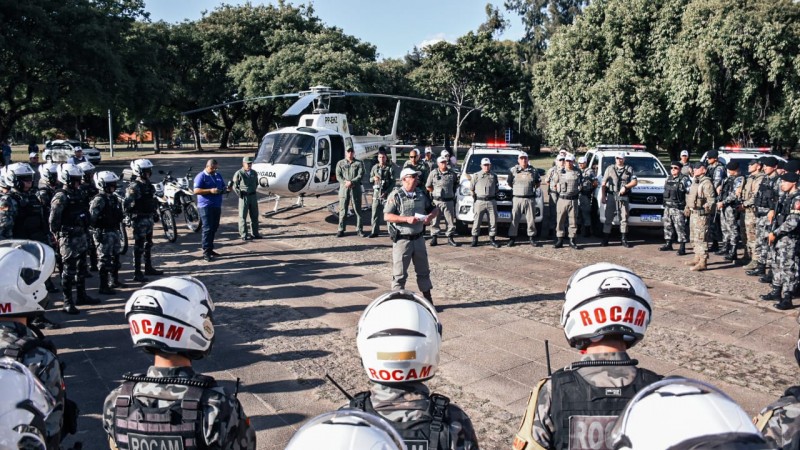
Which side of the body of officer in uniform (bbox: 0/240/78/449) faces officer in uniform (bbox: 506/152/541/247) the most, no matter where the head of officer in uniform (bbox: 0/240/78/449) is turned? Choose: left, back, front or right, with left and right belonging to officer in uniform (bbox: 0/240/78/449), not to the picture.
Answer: front

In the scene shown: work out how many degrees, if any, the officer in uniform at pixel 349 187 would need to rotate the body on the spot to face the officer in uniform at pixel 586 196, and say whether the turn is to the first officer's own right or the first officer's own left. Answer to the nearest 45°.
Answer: approximately 90° to the first officer's own left

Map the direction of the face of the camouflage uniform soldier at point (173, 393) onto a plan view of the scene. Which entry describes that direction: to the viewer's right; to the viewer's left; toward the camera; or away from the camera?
away from the camera

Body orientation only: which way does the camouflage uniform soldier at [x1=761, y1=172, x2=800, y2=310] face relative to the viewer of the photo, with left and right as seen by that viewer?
facing to the left of the viewer

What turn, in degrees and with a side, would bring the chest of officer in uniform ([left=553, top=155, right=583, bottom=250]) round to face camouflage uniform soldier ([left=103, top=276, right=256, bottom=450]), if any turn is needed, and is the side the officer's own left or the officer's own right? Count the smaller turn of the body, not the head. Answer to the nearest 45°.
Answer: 0° — they already face them

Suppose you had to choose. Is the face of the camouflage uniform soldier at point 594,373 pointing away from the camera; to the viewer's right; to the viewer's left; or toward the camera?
away from the camera

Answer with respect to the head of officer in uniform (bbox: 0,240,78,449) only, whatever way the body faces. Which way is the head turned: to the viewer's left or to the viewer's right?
to the viewer's right

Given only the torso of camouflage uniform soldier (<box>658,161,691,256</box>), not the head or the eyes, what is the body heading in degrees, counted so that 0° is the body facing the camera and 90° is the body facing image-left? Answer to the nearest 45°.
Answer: approximately 45°

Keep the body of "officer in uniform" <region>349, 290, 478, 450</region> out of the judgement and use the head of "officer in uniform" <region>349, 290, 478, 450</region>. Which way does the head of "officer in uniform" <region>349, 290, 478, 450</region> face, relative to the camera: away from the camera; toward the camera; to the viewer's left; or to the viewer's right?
away from the camera

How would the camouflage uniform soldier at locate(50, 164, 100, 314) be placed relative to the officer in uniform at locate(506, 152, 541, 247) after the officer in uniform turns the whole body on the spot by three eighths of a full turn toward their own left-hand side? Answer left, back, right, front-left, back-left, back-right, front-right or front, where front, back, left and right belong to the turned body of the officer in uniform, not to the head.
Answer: back

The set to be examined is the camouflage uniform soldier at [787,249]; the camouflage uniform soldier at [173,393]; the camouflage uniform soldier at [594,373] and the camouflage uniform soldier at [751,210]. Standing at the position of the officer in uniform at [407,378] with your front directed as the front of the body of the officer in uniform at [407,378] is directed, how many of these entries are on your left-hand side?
1

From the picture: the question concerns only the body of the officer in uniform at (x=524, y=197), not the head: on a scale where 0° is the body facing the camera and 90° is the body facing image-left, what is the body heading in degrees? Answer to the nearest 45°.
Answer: approximately 0°

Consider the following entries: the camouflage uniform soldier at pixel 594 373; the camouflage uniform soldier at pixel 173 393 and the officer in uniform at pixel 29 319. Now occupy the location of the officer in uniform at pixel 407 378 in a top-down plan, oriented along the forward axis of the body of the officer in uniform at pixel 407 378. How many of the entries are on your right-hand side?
1

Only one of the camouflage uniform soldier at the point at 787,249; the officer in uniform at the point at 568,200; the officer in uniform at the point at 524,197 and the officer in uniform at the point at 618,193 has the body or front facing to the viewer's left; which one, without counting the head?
the camouflage uniform soldier

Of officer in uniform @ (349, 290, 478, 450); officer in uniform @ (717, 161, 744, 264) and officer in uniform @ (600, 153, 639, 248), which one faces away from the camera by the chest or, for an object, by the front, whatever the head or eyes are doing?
officer in uniform @ (349, 290, 478, 450)

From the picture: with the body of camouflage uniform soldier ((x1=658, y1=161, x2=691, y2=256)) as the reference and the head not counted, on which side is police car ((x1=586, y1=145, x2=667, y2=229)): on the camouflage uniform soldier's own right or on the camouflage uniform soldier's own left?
on the camouflage uniform soldier's own right

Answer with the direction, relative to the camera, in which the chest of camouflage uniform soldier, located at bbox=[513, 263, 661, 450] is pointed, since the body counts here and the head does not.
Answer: away from the camera

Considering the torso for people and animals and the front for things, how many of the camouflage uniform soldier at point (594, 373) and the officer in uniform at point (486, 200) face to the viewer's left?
0
